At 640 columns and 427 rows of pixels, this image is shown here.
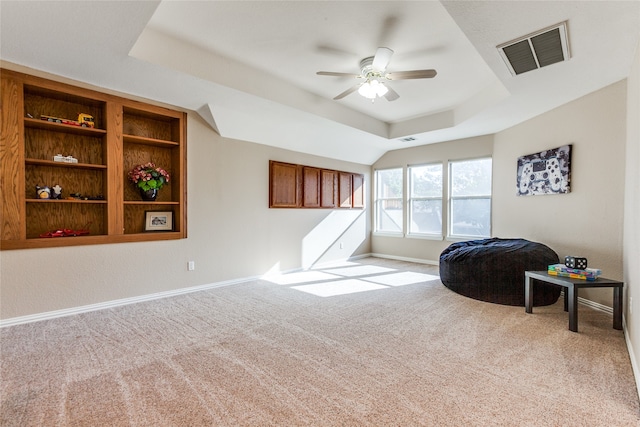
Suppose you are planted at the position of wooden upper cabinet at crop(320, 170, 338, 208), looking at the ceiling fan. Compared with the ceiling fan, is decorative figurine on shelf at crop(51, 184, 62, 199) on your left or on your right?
right

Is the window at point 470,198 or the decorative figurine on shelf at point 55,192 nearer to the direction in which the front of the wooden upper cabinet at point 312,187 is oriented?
the window

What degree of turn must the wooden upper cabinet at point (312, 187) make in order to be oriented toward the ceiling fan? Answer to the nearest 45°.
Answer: approximately 45° to its right

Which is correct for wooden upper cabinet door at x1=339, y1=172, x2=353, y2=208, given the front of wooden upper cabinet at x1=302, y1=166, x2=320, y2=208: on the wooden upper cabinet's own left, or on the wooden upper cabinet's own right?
on the wooden upper cabinet's own left

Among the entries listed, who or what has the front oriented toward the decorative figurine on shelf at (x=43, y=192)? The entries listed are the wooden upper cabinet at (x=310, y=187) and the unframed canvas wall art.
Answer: the unframed canvas wall art

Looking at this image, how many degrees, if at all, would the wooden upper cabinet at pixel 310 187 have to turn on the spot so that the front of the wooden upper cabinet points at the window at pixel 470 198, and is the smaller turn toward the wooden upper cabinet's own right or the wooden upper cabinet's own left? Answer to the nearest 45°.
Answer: approximately 45° to the wooden upper cabinet's own left

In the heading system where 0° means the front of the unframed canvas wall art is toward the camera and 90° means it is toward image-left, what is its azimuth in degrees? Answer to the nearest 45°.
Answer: approximately 45°

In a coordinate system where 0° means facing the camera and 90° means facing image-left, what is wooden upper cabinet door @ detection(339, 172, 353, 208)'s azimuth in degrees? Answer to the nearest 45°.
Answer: approximately 315°

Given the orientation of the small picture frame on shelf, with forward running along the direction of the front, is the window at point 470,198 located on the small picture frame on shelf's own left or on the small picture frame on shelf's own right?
on the small picture frame on shelf's own left

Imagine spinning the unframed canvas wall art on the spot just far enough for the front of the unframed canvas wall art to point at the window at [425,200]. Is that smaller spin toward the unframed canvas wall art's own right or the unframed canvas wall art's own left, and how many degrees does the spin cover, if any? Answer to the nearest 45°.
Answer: approximately 90° to the unframed canvas wall art's own right

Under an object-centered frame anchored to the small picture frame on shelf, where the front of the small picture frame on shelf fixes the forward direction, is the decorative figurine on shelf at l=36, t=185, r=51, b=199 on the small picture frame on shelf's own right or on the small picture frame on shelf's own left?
on the small picture frame on shelf's own right

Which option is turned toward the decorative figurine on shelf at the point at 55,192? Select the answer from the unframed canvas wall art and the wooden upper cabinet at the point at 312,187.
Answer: the unframed canvas wall art
